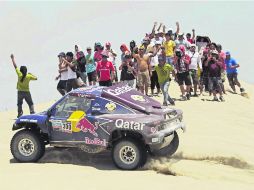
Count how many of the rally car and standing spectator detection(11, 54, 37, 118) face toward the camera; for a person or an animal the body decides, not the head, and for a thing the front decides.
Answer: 0

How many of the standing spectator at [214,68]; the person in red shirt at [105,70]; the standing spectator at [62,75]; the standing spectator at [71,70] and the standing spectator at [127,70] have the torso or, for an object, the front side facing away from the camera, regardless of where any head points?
0

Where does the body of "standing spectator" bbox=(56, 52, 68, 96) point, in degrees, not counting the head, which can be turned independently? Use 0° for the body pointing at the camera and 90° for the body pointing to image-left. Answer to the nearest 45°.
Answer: approximately 45°

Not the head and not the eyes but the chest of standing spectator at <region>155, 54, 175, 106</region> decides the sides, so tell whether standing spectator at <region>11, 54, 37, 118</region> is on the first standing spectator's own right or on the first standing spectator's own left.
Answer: on the first standing spectator's own right

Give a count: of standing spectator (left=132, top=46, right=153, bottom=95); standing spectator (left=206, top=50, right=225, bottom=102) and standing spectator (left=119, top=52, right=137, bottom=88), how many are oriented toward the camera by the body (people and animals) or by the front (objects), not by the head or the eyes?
3

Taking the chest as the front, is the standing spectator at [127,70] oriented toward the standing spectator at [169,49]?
no

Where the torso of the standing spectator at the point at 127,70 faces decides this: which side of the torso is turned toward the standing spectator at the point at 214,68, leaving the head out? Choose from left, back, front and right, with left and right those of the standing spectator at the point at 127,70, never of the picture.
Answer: left

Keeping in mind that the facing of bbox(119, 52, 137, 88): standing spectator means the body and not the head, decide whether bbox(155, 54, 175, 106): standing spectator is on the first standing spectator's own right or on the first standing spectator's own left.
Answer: on the first standing spectator's own left

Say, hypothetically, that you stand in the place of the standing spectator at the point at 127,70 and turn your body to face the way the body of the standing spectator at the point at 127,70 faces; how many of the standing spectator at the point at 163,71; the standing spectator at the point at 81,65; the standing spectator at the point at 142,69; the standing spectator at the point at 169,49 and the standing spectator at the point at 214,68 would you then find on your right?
1

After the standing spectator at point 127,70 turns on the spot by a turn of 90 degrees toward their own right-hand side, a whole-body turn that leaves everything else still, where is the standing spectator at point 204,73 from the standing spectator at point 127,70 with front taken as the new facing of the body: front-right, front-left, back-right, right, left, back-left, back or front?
back-right

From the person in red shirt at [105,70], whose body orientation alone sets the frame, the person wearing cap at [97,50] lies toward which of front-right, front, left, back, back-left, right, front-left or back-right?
back

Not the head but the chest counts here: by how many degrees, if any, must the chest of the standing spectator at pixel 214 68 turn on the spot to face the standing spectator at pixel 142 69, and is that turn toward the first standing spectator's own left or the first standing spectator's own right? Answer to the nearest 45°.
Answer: approximately 45° to the first standing spectator's own right

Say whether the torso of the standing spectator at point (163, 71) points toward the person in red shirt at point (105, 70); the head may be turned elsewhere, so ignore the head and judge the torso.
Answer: no

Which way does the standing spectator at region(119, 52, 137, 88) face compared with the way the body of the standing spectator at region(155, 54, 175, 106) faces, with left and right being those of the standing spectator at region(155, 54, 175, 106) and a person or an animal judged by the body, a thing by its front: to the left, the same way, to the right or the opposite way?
the same way

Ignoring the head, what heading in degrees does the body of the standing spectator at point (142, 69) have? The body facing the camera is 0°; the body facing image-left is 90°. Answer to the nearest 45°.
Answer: approximately 0°

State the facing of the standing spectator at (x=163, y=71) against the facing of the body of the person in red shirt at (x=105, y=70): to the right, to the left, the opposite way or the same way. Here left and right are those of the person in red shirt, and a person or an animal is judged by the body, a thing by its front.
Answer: the same way

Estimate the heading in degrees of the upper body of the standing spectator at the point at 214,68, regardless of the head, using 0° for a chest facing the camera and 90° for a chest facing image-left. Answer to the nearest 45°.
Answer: approximately 0°

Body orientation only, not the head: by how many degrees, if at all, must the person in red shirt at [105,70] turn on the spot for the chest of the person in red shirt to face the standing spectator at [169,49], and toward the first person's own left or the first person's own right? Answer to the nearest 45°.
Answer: approximately 135° to the first person's own left

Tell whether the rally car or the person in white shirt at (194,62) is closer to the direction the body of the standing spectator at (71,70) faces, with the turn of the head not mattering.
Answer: the rally car
